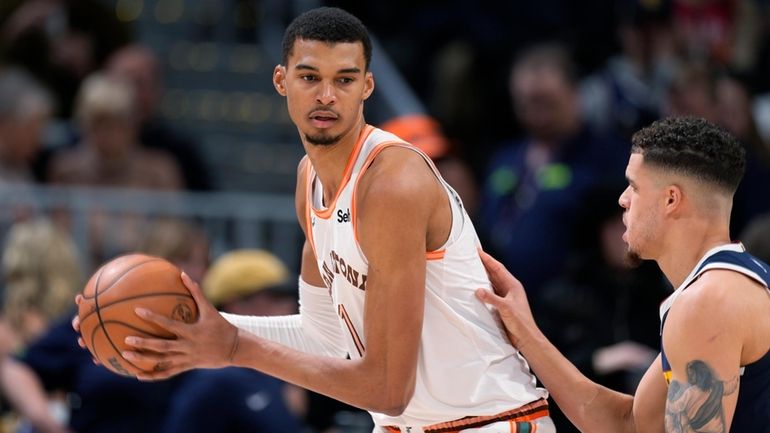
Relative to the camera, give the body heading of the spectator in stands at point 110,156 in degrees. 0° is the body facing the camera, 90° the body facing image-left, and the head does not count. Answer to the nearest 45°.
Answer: approximately 0°

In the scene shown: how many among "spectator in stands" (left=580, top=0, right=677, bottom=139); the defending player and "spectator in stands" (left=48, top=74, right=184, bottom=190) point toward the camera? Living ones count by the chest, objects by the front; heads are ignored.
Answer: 2

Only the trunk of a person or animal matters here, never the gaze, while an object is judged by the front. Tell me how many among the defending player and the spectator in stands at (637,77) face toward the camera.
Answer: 1

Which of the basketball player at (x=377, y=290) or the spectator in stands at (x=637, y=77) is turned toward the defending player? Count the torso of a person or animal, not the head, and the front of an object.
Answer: the spectator in stands

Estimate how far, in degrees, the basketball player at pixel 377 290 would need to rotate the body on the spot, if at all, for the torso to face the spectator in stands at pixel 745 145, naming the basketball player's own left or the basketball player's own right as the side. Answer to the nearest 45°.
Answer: approximately 180°

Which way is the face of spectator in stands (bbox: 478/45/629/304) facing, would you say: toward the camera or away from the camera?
toward the camera

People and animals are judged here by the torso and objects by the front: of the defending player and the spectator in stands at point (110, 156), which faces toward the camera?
the spectator in stands

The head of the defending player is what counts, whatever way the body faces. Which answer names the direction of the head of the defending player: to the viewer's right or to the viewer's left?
to the viewer's left

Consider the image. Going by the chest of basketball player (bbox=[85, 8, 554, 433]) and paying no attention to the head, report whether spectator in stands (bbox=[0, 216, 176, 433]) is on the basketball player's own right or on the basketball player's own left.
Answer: on the basketball player's own right

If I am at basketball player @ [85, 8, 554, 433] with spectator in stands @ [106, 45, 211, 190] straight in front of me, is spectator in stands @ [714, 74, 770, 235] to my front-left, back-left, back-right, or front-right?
front-right

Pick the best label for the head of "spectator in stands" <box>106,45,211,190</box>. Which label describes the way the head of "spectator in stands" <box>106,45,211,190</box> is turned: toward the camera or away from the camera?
toward the camera

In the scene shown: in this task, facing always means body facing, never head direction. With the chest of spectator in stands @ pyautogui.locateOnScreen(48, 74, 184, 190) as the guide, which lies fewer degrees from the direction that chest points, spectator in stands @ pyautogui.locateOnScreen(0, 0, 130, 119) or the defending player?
the defending player

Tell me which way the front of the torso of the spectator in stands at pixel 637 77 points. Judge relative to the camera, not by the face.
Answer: toward the camera

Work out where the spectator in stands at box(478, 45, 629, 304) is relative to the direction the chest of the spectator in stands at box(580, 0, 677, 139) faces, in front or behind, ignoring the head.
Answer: in front

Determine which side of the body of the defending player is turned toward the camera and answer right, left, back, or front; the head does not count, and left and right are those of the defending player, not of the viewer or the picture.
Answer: left

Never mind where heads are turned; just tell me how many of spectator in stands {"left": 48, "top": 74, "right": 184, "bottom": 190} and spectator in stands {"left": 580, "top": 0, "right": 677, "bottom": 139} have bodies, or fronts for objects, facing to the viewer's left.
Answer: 0

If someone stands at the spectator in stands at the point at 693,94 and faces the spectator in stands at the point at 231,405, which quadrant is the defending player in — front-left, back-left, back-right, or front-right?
front-left

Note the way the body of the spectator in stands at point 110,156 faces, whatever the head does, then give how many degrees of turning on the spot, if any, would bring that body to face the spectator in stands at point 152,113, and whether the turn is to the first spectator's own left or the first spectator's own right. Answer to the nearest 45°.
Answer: approximately 135° to the first spectator's own left
